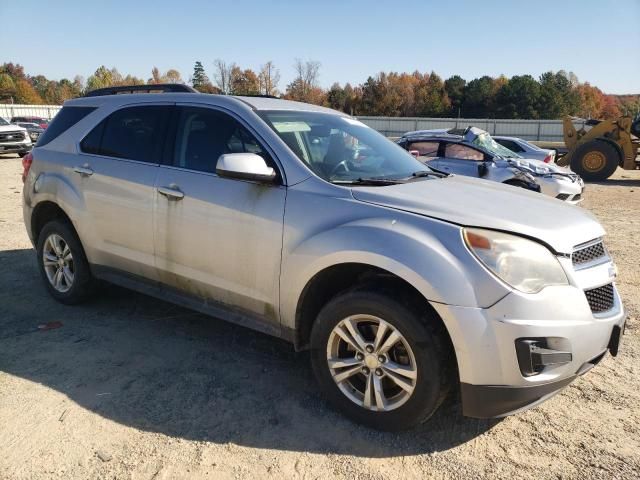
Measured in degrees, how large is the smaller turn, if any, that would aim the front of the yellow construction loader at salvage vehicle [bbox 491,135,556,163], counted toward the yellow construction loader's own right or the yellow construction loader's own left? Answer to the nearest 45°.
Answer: approximately 45° to the yellow construction loader's own left

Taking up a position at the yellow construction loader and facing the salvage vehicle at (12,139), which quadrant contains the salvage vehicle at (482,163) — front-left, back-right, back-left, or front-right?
front-left

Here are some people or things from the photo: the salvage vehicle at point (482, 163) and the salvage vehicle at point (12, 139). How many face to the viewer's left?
0

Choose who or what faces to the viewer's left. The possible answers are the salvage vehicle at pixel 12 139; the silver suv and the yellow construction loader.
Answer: the yellow construction loader

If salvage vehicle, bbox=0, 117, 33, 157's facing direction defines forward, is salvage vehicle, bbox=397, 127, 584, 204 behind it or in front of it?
in front

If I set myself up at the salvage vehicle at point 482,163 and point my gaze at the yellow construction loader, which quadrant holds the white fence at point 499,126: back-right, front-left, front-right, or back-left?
front-left

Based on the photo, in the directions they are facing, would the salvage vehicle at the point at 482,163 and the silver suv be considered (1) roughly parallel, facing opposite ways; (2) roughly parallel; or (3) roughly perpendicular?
roughly parallel

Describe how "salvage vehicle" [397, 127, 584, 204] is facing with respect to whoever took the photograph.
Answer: facing the viewer and to the right of the viewer

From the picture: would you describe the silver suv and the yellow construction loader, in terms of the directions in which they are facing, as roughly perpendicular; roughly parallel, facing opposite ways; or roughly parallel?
roughly parallel, facing opposite ways

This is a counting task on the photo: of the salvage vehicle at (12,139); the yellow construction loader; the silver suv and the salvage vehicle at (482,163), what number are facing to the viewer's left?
1

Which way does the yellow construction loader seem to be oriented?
to the viewer's left
